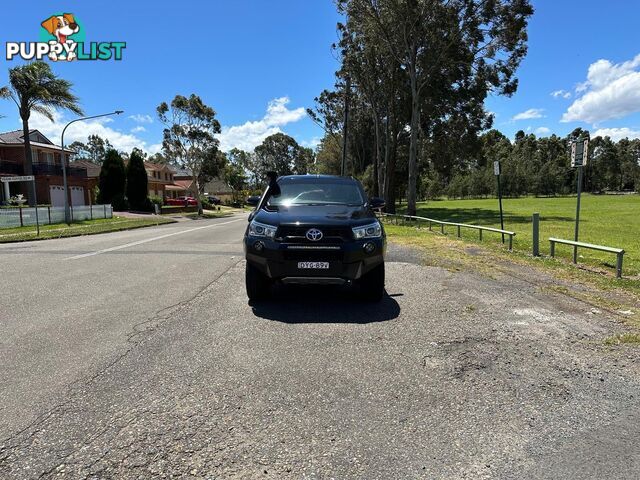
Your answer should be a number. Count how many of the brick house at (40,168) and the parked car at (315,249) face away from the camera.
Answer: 0

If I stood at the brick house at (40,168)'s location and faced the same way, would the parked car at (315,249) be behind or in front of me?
in front

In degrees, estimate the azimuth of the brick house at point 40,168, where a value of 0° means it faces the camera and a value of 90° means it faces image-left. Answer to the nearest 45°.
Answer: approximately 315°

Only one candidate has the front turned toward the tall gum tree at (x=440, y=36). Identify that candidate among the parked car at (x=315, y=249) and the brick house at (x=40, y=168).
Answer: the brick house

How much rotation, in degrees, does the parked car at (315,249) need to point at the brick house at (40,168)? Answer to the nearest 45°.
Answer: approximately 135° to its right

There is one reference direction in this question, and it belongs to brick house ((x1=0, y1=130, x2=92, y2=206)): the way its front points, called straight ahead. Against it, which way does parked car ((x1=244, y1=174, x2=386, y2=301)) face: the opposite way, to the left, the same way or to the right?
to the right

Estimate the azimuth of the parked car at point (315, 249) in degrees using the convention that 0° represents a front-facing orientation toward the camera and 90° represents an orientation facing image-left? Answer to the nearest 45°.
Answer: approximately 0°

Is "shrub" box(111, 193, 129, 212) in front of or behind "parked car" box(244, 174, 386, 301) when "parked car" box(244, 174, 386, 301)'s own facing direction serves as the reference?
behind

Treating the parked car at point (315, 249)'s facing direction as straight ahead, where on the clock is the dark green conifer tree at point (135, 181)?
The dark green conifer tree is roughly at 5 o'clock from the parked car.
